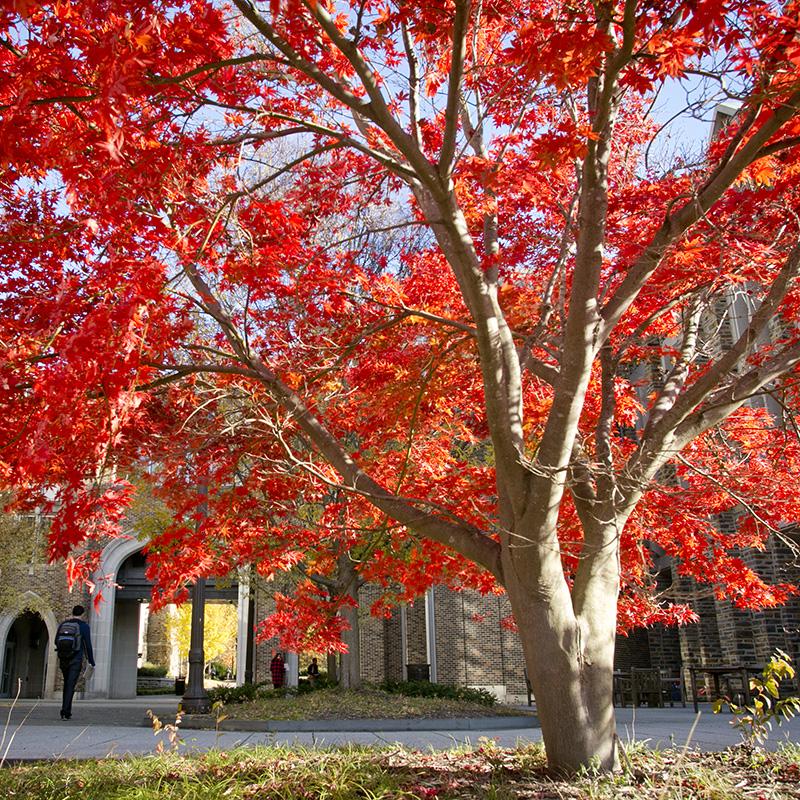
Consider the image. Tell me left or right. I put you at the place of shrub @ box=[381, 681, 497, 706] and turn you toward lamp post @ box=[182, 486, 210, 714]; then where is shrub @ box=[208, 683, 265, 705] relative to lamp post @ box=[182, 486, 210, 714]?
right

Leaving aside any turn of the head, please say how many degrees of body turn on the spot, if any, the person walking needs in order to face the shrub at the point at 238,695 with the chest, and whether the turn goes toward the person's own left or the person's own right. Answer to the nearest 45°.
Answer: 0° — they already face it

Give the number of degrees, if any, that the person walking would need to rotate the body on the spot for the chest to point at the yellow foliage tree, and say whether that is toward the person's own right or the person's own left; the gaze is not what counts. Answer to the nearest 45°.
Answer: approximately 45° to the person's own left

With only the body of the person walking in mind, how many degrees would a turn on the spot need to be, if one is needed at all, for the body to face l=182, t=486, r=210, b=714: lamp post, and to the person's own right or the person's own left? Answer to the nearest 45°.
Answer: approximately 45° to the person's own right

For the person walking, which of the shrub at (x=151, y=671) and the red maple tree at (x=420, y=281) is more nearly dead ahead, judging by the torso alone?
the shrub

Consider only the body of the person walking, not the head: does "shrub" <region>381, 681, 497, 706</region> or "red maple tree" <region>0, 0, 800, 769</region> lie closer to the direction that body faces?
the shrub

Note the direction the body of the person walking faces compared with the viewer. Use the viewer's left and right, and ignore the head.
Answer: facing away from the viewer and to the right of the viewer
